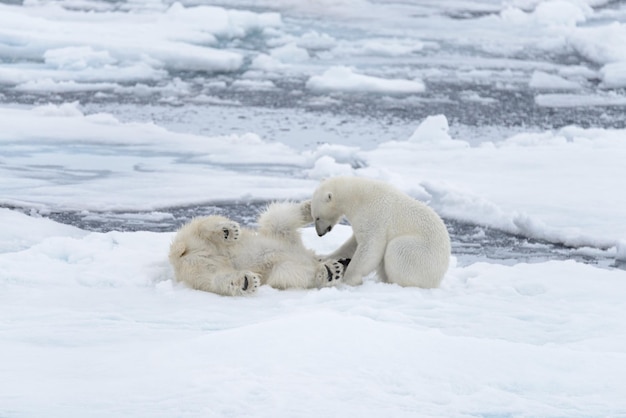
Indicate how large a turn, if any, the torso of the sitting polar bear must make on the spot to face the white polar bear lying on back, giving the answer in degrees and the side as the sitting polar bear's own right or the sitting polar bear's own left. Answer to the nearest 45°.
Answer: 0° — it already faces it

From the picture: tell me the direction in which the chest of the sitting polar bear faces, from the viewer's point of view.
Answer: to the viewer's left
